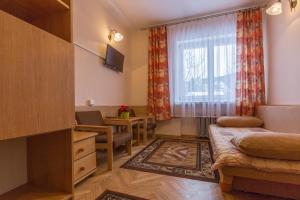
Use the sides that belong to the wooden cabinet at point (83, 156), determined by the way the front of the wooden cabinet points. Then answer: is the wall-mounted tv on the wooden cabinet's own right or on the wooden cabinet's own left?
on the wooden cabinet's own left

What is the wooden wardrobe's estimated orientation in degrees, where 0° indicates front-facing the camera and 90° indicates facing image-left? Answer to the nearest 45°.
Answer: approximately 315°

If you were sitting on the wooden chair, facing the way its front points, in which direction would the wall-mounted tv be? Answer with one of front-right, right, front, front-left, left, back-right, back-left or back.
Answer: back-left

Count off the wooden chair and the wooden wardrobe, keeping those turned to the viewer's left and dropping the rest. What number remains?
0

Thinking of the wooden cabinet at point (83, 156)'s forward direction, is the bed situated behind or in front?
in front

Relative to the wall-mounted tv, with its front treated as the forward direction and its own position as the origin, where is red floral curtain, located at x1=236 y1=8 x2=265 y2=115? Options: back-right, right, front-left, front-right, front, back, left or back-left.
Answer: front-left

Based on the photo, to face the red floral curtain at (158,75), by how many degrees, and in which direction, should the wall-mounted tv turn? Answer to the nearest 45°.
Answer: approximately 90° to its left

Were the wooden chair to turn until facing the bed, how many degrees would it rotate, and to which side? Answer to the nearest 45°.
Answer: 0° — it already faces it

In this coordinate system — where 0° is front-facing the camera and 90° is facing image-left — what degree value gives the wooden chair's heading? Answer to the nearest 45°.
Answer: approximately 315°
